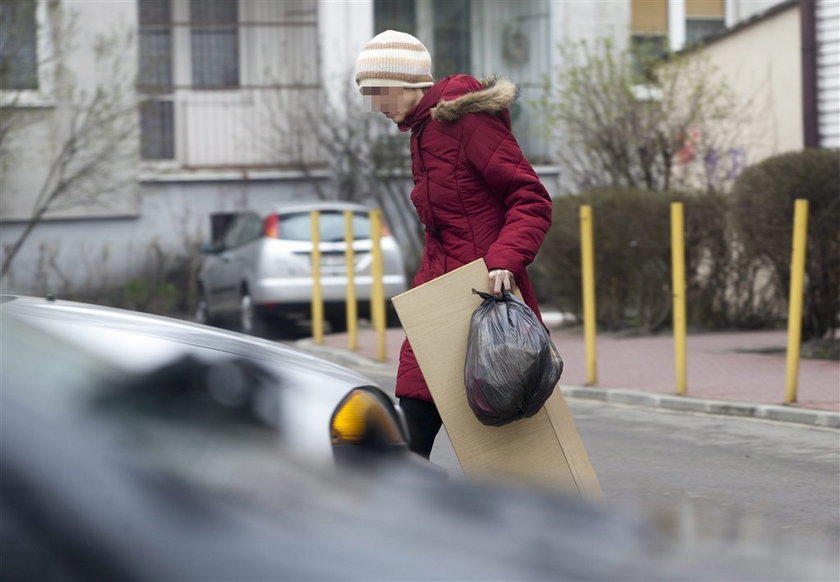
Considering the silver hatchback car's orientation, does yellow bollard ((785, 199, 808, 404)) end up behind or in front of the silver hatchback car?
behind

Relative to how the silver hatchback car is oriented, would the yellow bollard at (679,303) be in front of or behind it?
behind

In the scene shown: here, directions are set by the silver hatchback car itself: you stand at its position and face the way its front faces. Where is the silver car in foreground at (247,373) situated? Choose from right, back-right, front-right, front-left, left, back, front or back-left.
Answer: back-left

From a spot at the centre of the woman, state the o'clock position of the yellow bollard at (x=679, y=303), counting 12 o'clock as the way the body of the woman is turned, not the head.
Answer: The yellow bollard is roughly at 5 o'clock from the woman.

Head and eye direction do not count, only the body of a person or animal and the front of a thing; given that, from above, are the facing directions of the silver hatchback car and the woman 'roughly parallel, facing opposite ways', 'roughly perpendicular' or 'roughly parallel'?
roughly perpendicular

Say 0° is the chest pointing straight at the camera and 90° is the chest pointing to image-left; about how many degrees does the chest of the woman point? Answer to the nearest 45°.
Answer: approximately 45°

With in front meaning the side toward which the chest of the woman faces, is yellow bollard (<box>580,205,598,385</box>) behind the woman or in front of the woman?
behind

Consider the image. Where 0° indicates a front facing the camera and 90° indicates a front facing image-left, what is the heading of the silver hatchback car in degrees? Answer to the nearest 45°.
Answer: approximately 135°
